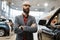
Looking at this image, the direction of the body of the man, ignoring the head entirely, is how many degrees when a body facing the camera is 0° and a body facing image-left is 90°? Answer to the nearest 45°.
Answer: approximately 0°
